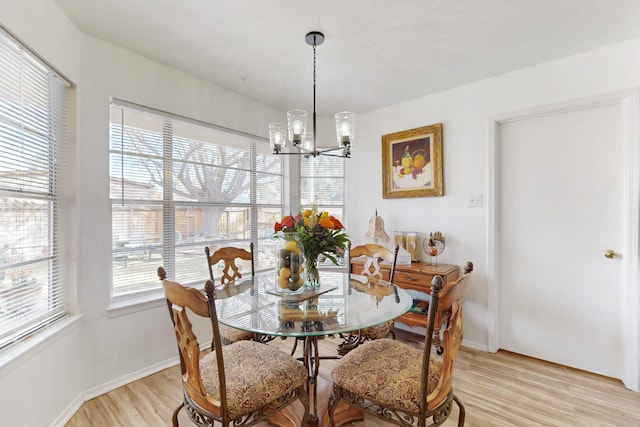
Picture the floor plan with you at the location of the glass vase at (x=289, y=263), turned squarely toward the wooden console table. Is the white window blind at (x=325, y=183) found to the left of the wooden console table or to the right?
left

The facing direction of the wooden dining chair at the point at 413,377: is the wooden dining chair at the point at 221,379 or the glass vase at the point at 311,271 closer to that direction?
the glass vase

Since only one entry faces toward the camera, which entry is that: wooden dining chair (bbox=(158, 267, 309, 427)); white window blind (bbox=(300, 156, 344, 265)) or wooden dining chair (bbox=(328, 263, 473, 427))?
the white window blind

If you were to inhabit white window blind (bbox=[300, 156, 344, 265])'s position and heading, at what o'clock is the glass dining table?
The glass dining table is roughly at 12 o'clock from the white window blind.

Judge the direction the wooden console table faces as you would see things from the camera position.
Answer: facing the viewer and to the left of the viewer

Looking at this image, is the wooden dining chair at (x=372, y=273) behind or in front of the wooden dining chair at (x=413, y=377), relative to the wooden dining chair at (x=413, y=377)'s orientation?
in front

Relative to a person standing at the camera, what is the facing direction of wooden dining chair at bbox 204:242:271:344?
facing the viewer and to the right of the viewer

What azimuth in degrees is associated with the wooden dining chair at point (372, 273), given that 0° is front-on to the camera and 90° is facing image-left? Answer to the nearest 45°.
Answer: approximately 45°

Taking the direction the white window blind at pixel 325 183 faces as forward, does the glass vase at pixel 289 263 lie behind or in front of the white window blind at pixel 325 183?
in front

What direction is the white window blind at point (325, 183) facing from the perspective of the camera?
toward the camera

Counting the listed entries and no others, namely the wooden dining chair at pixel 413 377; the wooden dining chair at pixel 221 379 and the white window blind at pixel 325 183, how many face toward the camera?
1

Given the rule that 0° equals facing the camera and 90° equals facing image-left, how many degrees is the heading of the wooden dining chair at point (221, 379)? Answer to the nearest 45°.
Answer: approximately 225°

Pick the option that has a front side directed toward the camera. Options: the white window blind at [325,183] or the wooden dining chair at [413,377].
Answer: the white window blind

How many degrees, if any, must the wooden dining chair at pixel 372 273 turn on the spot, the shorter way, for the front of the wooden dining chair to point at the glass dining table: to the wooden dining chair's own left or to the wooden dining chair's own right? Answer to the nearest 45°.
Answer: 0° — it already faces it

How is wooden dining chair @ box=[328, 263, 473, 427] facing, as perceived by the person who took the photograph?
facing away from the viewer and to the left of the viewer
